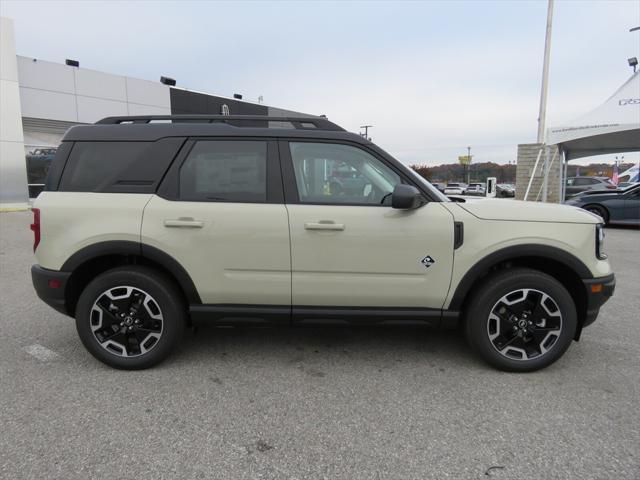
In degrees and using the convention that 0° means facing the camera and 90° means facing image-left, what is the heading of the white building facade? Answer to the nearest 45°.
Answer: approximately 315°

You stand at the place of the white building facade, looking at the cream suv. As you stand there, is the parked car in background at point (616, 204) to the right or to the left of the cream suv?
left

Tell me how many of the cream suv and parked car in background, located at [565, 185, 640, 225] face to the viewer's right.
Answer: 1

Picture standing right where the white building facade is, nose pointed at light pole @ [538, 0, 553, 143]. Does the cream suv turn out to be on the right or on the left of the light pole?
right

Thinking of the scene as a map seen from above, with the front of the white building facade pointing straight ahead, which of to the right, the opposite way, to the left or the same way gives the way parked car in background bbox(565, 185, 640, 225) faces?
the opposite way

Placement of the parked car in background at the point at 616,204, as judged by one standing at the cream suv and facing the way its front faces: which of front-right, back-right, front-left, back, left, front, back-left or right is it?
front-left

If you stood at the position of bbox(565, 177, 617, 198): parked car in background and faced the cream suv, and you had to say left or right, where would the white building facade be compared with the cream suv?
right

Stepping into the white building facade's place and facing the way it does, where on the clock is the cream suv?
The cream suv is roughly at 1 o'clock from the white building facade.

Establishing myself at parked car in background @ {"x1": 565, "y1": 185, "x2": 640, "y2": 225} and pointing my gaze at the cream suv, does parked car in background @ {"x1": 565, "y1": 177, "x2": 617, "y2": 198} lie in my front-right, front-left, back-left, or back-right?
back-right

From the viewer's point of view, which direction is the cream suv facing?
to the viewer's right

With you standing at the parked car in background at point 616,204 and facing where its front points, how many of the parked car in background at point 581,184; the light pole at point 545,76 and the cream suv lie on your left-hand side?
1

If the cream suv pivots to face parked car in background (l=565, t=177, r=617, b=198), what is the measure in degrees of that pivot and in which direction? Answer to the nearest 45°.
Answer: approximately 45° to its left

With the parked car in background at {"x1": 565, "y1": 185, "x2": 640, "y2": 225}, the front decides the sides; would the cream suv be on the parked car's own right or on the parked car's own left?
on the parked car's own left

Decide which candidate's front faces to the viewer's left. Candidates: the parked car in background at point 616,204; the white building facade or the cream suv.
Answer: the parked car in background

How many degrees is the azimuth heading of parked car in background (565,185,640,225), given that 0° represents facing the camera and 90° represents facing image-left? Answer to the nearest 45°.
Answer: approximately 90°
